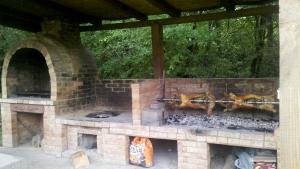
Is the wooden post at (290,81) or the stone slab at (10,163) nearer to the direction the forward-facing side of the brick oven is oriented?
the stone slab

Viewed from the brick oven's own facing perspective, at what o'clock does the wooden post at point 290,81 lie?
The wooden post is roughly at 10 o'clock from the brick oven.

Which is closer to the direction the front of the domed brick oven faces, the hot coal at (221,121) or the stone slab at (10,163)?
the stone slab

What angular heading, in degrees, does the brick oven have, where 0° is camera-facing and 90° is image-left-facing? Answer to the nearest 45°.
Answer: approximately 45°

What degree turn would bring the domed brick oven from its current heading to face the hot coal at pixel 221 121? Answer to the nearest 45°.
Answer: approximately 90° to its left

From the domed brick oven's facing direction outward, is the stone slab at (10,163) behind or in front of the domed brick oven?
in front

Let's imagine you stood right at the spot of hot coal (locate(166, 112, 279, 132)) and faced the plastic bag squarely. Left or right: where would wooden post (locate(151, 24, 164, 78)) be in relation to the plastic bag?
right

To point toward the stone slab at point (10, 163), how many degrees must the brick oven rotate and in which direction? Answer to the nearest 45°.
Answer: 0° — it already faces it

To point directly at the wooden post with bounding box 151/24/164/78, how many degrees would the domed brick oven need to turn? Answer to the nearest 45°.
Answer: approximately 90° to its left

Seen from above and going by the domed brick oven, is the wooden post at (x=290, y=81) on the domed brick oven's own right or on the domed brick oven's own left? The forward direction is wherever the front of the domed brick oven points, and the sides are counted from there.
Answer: on the domed brick oven's own left
